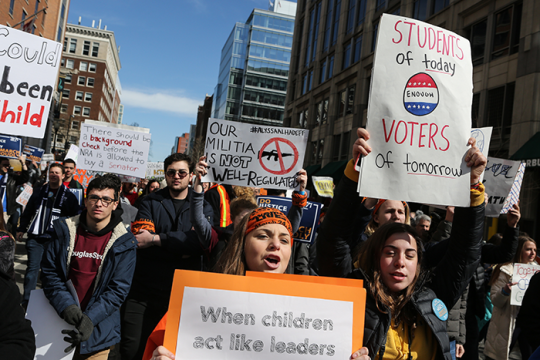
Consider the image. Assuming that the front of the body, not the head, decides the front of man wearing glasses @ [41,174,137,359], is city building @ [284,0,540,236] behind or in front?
behind

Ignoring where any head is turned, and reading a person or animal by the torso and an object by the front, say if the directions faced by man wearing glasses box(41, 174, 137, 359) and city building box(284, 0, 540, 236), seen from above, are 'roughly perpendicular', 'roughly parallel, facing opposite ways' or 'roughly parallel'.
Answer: roughly perpendicular

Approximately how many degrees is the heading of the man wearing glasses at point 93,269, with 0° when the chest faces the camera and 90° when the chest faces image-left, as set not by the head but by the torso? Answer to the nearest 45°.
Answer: approximately 0°

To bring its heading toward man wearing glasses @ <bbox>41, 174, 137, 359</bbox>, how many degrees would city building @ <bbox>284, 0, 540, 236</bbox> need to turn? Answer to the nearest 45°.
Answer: approximately 45° to its left

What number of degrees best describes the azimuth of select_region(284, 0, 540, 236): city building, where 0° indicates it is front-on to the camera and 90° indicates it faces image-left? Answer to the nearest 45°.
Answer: approximately 45°
